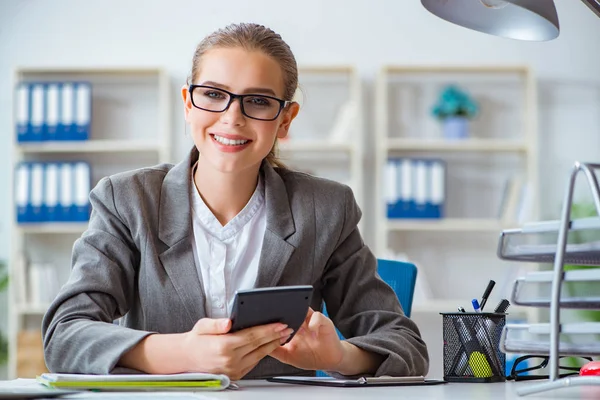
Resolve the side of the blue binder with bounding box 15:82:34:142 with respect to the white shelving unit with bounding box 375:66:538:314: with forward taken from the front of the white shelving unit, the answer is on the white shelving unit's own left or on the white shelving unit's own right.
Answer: on the white shelving unit's own right

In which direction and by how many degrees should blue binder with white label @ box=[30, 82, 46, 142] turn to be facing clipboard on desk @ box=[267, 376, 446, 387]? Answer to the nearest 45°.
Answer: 0° — it already faces it

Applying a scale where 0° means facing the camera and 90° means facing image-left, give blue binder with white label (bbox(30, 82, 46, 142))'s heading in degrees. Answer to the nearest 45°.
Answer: approximately 0°

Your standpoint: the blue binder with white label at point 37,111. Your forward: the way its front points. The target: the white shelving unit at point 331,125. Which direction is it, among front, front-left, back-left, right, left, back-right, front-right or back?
left

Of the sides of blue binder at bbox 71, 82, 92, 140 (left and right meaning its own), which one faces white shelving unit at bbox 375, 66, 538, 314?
left
